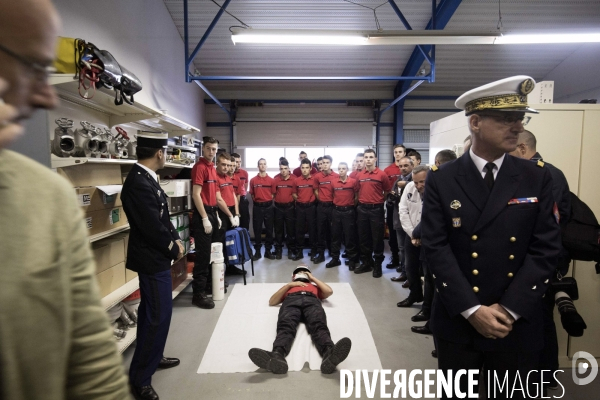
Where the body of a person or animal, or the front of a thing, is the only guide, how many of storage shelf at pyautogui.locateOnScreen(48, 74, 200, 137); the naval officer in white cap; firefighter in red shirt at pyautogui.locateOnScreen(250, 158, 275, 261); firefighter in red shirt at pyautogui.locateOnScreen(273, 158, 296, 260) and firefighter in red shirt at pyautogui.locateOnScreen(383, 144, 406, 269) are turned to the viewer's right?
1

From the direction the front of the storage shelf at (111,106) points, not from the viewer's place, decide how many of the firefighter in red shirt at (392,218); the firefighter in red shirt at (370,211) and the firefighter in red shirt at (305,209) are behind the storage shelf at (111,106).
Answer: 0

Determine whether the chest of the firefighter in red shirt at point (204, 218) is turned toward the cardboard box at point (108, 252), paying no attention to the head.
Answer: no

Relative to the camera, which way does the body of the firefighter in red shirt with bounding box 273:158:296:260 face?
toward the camera

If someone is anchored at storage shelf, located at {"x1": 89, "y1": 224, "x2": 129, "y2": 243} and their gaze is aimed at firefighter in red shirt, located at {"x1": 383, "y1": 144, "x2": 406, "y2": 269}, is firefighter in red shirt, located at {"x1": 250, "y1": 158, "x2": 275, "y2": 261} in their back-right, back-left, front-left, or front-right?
front-left

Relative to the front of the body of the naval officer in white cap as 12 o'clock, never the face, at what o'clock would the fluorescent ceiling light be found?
The fluorescent ceiling light is roughly at 5 o'clock from the naval officer in white cap.

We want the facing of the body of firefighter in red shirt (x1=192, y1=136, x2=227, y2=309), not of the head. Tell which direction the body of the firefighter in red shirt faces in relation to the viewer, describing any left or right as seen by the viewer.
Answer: facing the viewer and to the right of the viewer

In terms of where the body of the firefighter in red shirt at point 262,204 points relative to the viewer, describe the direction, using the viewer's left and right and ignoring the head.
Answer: facing the viewer

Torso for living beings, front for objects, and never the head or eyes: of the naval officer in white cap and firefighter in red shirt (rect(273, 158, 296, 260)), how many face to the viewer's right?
0

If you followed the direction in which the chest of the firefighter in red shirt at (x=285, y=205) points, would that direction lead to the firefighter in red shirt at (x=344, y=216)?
no

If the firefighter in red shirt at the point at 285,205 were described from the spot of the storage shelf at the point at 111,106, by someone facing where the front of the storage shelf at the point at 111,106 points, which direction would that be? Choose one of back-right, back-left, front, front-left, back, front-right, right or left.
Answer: front-left

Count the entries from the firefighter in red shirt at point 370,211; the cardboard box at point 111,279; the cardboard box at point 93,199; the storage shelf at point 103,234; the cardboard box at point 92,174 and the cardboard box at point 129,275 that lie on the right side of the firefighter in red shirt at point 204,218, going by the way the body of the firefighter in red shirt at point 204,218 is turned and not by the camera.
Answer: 5

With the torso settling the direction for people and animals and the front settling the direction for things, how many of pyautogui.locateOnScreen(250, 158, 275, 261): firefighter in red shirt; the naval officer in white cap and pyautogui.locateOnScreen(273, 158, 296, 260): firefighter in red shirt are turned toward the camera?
3

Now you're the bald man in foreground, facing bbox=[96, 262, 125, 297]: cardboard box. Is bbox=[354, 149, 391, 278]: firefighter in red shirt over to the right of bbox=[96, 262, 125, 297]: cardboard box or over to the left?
right

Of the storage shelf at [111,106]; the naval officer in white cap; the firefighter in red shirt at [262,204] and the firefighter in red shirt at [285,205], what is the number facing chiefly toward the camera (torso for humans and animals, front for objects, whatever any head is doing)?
3
